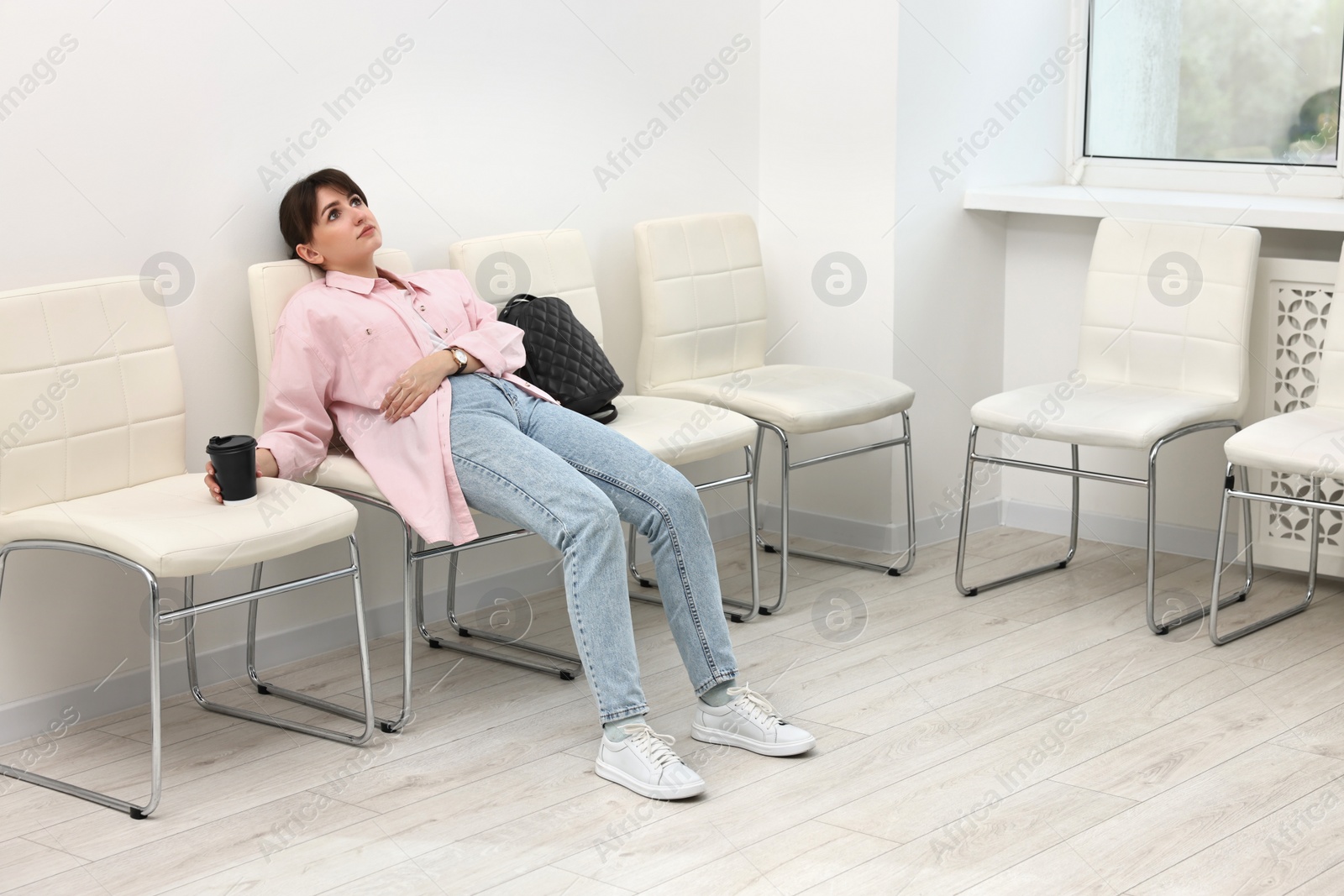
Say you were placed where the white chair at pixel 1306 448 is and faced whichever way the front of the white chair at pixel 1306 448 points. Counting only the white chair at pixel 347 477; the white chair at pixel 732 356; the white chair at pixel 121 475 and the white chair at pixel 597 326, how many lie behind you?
0

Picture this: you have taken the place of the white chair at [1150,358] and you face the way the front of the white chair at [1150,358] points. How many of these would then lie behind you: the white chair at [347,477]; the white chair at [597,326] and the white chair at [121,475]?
0

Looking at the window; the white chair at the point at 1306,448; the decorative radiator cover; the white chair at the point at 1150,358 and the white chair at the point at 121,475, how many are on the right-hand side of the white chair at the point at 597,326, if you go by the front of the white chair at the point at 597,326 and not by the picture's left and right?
1

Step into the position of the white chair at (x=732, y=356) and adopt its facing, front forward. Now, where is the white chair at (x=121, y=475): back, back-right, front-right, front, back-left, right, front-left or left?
right

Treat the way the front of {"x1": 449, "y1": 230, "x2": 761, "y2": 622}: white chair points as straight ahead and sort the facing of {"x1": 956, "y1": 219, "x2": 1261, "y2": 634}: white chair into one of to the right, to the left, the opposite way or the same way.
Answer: to the right

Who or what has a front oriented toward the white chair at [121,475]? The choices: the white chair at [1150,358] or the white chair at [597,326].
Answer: the white chair at [1150,358]

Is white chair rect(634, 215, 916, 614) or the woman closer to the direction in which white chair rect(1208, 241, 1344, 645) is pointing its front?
the woman

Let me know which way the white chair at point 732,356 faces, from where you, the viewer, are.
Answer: facing the viewer and to the right of the viewer

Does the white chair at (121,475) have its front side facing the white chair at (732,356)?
no

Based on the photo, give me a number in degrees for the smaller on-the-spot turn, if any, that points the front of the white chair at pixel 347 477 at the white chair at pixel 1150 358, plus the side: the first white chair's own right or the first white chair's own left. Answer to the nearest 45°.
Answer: approximately 45° to the first white chair's own left

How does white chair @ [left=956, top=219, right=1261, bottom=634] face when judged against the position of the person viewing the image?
facing the viewer and to the left of the viewer

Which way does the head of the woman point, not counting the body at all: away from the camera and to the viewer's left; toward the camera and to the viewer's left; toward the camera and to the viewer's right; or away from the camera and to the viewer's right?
toward the camera and to the viewer's right

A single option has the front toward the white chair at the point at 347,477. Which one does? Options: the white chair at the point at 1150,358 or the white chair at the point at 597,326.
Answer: the white chair at the point at 1150,358

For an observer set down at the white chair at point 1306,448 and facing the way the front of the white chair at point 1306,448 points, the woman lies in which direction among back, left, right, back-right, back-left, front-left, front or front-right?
front

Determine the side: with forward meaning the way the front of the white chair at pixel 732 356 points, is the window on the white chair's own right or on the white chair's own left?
on the white chair's own left

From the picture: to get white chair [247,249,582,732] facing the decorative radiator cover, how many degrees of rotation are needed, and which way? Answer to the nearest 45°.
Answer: approximately 45° to its left
